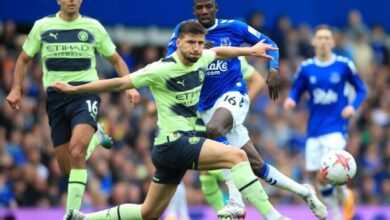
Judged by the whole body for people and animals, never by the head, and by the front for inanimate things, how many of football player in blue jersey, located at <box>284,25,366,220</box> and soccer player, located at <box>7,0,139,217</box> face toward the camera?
2

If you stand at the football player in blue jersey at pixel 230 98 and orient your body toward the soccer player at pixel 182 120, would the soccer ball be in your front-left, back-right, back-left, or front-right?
back-left

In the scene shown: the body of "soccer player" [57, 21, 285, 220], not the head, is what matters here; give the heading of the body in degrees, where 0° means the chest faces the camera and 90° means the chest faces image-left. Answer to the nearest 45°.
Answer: approximately 315°

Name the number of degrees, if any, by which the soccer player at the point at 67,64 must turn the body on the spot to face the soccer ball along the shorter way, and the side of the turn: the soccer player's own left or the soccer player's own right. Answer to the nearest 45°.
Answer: approximately 90° to the soccer player's own left

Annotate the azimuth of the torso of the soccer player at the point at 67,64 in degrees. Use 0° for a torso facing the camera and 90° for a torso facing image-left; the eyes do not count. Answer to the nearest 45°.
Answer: approximately 0°

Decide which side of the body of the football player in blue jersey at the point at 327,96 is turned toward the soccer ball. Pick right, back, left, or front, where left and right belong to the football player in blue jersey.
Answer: front
